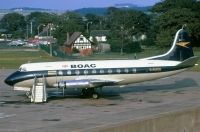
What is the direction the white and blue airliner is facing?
to the viewer's left

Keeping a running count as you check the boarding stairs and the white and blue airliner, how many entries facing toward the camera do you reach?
1

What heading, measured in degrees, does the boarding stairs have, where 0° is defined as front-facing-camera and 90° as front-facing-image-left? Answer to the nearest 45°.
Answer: approximately 0°

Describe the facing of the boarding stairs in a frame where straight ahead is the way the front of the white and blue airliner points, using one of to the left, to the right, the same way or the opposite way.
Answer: to the left

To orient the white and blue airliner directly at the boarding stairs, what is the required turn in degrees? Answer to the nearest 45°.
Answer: approximately 45° to its left
